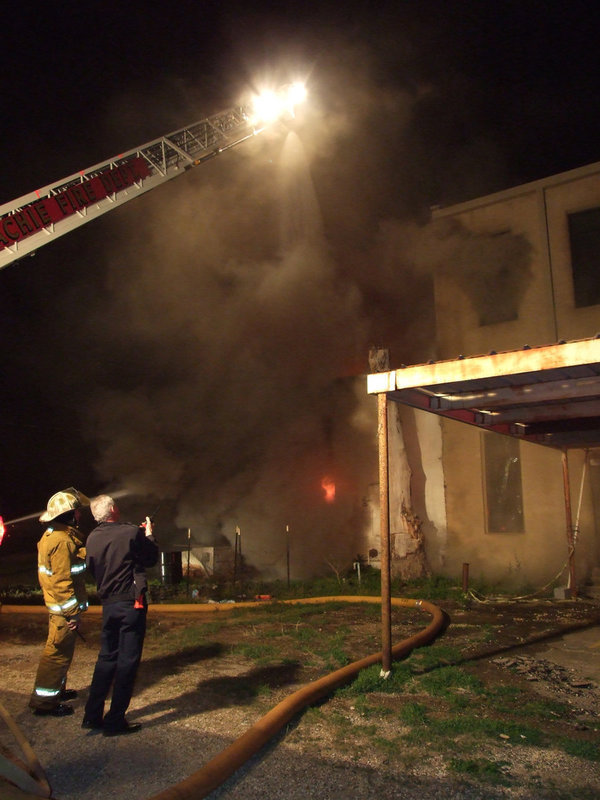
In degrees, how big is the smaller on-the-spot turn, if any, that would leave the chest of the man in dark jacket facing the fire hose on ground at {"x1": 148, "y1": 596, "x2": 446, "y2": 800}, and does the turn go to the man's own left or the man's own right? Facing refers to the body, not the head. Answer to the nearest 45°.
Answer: approximately 90° to the man's own right

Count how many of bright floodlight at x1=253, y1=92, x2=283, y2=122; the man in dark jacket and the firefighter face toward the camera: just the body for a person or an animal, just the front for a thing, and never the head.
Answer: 1

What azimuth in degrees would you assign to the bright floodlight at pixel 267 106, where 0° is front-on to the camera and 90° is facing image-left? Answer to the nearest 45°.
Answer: approximately 0°

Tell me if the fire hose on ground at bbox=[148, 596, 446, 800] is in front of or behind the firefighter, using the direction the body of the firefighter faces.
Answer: in front

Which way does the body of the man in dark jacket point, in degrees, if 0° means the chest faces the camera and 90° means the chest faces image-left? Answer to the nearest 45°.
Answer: approximately 225°

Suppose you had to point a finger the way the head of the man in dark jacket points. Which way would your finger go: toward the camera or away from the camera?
away from the camera

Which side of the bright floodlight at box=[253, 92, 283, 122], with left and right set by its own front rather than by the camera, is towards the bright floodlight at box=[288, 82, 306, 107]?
left
